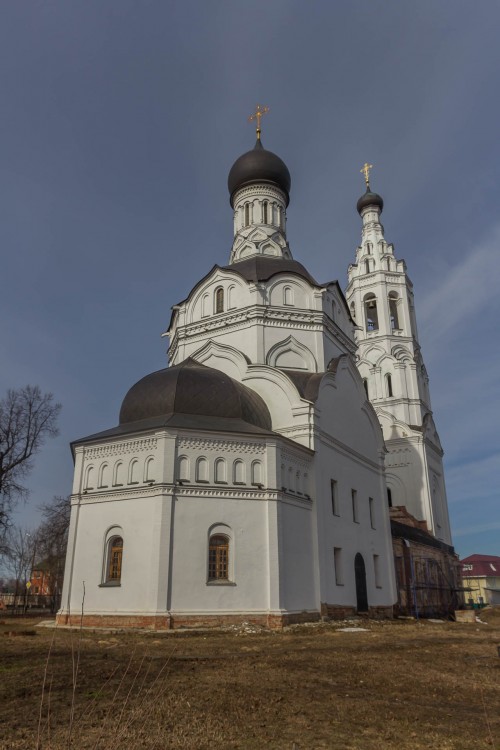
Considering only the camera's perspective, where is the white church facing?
facing away from the viewer and to the right of the viewer
